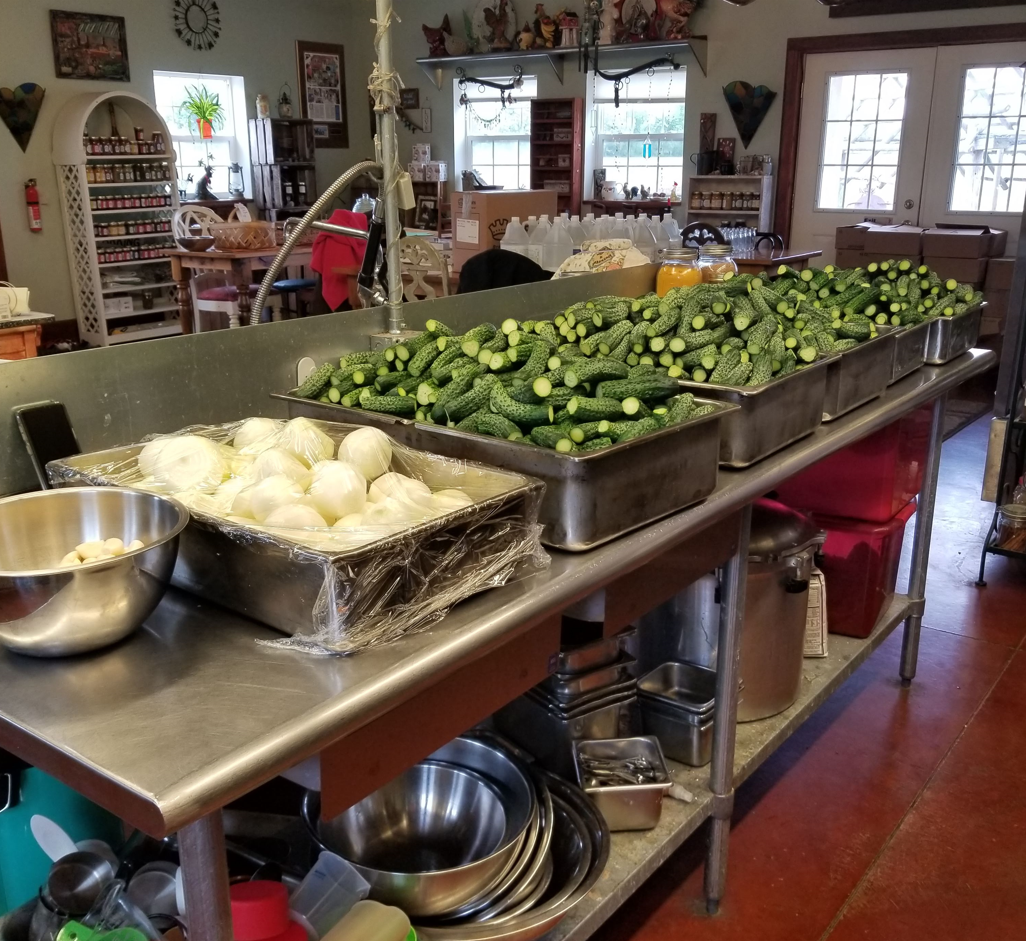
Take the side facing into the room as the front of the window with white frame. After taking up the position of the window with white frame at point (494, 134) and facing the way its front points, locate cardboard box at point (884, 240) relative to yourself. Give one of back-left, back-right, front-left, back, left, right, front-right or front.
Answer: front-left

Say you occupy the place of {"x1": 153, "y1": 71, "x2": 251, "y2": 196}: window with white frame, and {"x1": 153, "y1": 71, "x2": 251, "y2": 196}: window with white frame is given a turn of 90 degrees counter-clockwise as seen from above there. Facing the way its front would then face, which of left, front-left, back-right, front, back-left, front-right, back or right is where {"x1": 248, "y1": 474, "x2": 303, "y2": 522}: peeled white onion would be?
right

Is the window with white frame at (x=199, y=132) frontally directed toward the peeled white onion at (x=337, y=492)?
yes

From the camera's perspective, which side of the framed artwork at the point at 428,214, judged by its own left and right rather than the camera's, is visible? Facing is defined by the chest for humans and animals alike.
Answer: front

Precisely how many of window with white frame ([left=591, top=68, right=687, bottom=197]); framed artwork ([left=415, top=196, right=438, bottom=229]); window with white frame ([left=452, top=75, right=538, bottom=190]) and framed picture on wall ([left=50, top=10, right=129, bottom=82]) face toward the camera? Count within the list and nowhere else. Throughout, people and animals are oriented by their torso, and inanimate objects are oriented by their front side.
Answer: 4

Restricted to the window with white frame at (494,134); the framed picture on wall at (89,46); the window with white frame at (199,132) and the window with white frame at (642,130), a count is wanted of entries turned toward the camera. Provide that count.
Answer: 4

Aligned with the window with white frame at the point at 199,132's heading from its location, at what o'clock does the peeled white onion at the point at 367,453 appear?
The peeled white onion is roughly at 12 o'clock from the window with white frame.

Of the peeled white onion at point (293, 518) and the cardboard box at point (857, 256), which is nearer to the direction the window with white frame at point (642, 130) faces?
the peeled white onion

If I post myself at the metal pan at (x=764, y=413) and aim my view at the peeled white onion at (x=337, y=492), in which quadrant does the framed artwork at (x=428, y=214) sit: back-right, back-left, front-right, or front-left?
back-right

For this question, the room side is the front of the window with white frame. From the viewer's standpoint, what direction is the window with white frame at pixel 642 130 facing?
toward the camera

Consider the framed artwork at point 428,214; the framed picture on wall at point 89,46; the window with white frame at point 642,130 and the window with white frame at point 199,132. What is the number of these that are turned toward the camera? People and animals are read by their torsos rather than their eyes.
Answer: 4

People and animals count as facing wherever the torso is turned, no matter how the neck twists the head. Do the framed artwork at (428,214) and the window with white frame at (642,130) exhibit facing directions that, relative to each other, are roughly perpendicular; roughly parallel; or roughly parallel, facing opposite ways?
roughly parallel

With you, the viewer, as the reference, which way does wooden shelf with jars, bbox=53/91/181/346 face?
facing the viewer and to the right of the viewer
